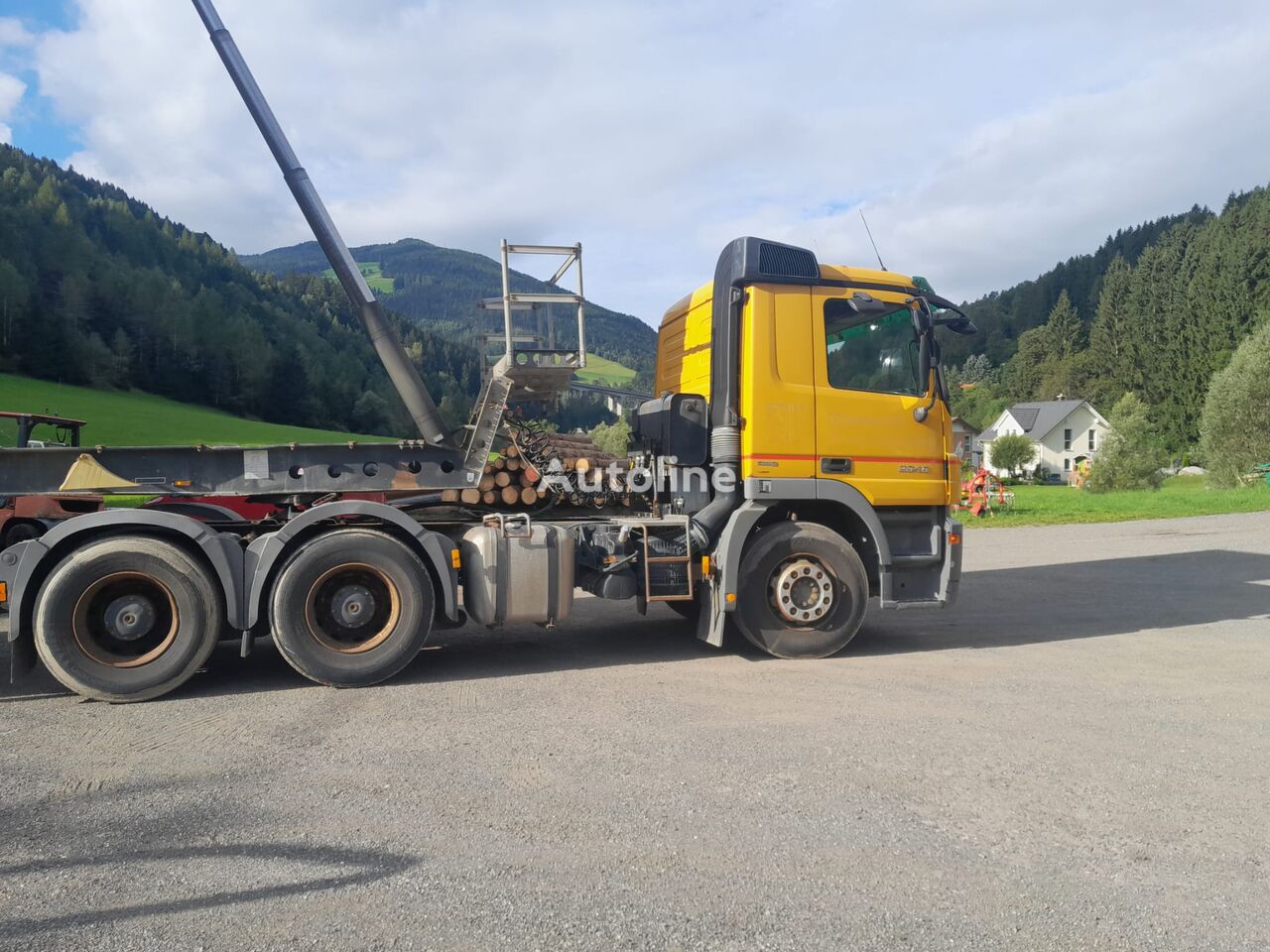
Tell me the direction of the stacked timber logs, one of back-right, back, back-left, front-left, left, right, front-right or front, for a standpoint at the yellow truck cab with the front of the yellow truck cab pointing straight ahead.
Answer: back

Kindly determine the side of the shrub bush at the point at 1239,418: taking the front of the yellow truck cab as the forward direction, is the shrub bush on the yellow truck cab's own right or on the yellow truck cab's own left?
on the yellow truck cab's own left

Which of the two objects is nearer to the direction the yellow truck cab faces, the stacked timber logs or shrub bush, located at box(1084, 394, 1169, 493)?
the shrub bush

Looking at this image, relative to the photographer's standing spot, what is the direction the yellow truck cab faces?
facing to the right of the viewer

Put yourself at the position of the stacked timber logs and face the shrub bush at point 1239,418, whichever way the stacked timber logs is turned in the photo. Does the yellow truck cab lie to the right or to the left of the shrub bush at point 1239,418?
right

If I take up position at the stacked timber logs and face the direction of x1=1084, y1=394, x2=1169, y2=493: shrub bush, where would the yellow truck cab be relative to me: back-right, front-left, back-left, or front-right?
back-right

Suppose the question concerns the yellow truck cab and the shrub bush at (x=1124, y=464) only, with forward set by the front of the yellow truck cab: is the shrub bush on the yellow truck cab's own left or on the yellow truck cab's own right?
on the yellow truck cab's own left
